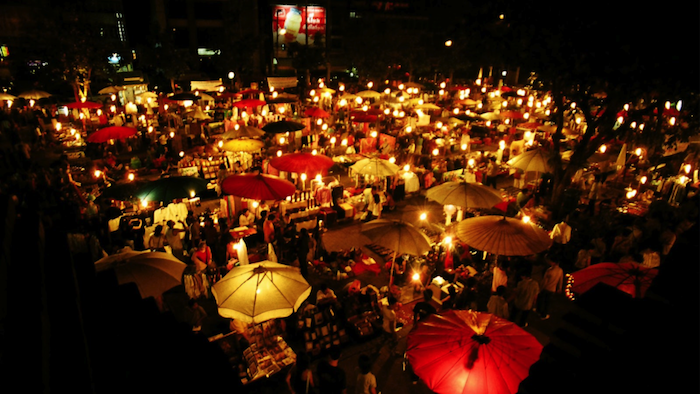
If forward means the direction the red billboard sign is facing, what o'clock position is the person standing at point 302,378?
The person standing is roughly at 12 o'clock from the red billboard sign.

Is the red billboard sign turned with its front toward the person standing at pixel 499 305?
yes

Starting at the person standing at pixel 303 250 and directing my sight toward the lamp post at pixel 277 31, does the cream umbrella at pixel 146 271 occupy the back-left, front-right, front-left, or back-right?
back-left

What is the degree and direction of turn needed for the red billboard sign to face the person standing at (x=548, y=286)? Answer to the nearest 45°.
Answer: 0° — it already faces them

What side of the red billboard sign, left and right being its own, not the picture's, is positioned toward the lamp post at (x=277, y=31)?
right

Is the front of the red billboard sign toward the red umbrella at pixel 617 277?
yes

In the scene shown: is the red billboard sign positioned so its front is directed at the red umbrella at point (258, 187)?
yes

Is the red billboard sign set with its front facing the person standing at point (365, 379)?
yes
